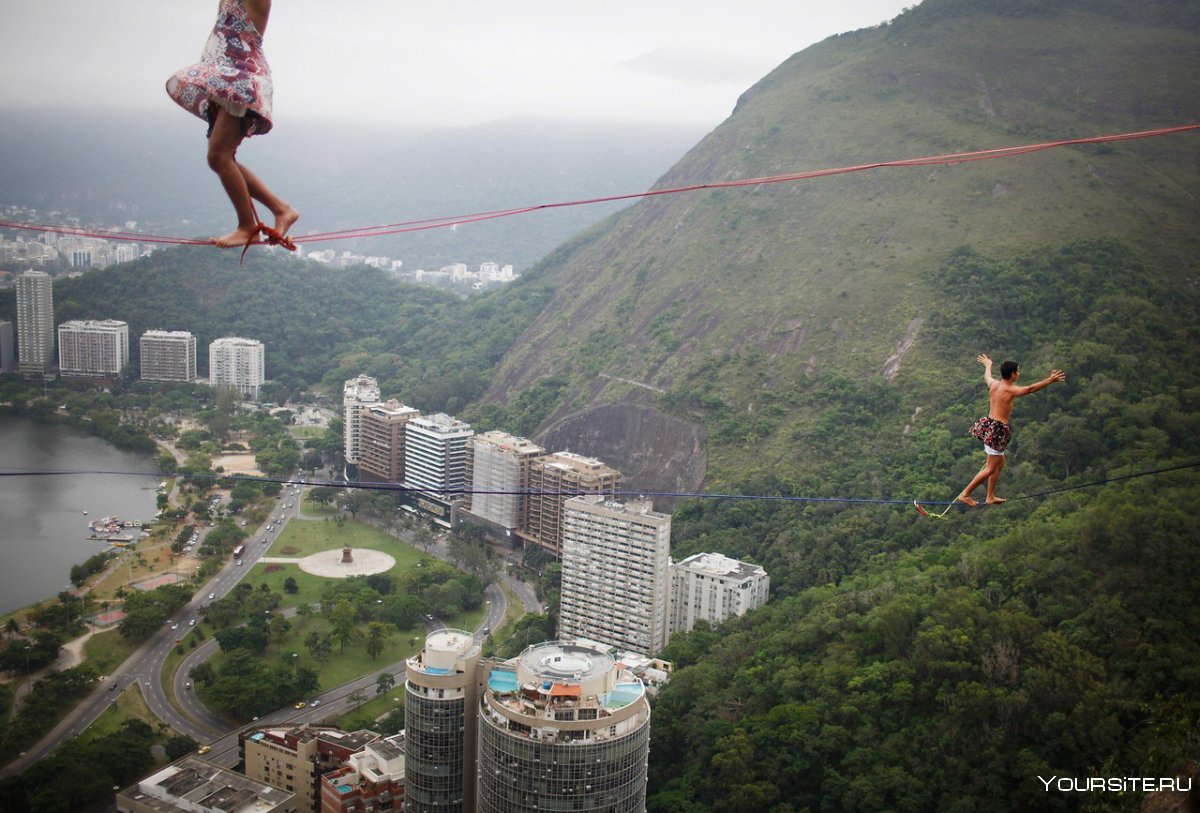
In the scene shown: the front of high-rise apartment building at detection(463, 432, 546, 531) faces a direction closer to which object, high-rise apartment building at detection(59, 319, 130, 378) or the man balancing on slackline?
the man balancing on slackline

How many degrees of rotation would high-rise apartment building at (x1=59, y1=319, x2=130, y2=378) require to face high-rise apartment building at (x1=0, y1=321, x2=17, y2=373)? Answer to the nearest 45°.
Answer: approximately 90° to its right

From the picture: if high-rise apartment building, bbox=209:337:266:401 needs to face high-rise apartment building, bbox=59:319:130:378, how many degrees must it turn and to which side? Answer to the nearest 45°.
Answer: approximately 90° to its right

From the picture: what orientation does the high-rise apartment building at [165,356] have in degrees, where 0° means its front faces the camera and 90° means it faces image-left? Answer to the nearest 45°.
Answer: approximately 0°

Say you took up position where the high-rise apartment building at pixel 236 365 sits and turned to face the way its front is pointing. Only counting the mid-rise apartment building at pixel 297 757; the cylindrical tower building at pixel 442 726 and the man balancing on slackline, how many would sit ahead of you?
3

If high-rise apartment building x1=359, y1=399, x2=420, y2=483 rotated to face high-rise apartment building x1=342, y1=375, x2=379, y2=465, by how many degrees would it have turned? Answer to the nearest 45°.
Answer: approximately 90° to its right

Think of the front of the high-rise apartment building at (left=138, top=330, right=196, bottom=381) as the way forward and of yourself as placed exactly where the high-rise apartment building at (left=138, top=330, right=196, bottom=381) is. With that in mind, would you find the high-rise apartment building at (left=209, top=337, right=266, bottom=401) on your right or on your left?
on your left

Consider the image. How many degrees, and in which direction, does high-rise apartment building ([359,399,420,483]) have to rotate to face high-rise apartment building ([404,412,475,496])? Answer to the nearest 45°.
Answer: approximately 90° to its left

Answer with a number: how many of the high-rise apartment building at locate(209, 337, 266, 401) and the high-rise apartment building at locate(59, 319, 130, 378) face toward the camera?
2
